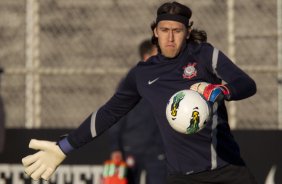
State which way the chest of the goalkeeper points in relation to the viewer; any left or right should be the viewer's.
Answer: facing the viewer

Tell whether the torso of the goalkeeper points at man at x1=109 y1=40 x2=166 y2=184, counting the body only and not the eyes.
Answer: no
